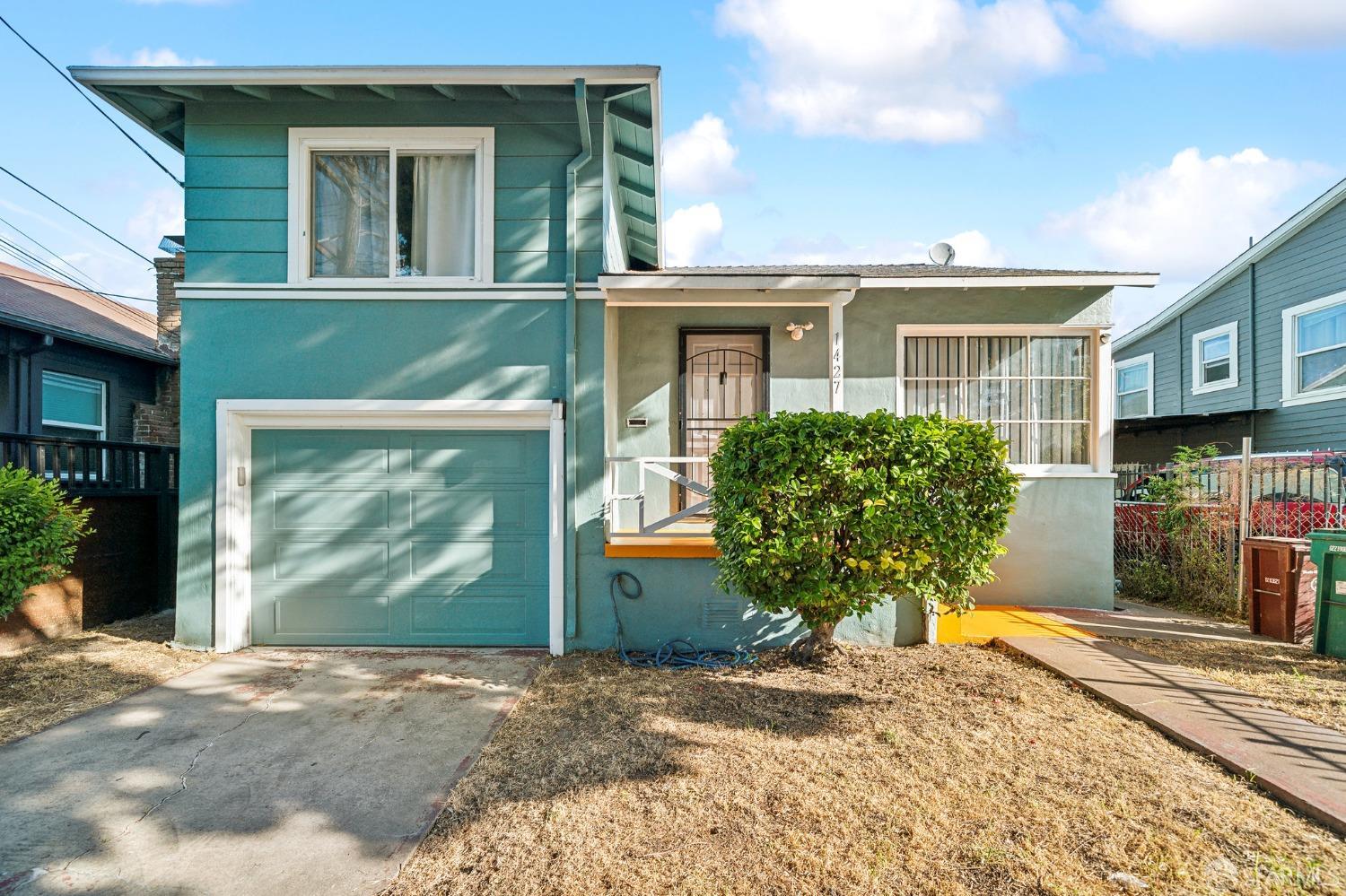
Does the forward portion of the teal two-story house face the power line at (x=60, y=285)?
no

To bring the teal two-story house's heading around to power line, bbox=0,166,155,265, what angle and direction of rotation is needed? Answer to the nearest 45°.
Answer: approximately 135° to its right

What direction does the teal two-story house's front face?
toward the camera

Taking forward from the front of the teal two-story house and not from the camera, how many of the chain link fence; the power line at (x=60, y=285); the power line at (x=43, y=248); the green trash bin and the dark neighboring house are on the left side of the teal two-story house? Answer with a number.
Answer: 2

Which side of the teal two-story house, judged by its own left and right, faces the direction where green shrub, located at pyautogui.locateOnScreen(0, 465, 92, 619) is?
right

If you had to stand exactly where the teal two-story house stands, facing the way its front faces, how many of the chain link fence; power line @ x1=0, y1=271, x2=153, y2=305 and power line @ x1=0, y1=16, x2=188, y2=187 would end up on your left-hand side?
1

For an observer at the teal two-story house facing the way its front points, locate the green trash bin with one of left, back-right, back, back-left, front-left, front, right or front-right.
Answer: left

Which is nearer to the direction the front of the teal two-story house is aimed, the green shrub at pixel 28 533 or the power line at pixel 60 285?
the green shrub

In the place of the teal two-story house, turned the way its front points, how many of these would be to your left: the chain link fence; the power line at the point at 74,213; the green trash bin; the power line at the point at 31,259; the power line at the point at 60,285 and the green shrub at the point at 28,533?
2

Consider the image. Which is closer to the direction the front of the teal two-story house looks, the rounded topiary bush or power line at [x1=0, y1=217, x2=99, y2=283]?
the rounded topiary bush

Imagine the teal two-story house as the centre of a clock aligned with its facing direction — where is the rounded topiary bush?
The rounded topiary bush is roughly at 10 o'clock from the teal two-story house.

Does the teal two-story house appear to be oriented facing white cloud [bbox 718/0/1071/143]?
no

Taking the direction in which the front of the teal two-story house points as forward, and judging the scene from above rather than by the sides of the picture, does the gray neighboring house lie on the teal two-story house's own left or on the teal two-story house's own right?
on the teal two-story house's own left

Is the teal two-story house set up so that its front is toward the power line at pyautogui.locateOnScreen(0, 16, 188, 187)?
no

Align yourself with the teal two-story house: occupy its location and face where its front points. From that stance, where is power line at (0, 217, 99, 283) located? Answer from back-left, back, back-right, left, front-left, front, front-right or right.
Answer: back-right

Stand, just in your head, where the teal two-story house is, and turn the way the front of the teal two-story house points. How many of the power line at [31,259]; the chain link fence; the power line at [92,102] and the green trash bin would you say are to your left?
2

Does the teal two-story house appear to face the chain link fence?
no

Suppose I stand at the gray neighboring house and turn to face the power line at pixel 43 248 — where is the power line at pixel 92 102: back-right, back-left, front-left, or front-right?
front-left
